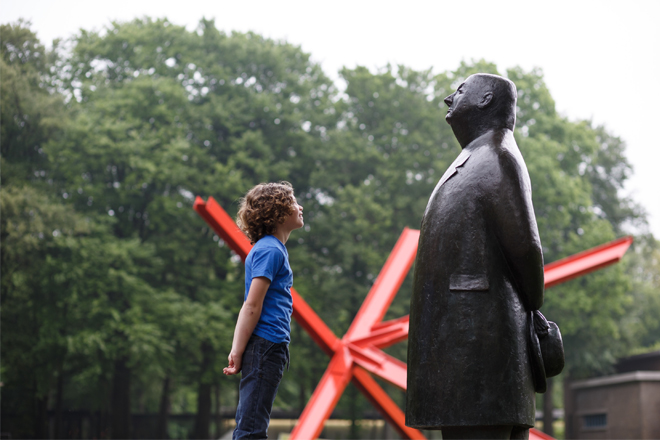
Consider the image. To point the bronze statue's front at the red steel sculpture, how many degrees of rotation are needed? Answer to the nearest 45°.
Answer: approximately 90° to its right

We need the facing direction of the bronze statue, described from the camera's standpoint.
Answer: facing to the left of the viewer

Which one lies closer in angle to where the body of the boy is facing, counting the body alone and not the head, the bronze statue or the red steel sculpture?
the bronze statue

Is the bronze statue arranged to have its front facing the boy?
yes

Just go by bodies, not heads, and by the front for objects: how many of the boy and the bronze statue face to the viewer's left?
1

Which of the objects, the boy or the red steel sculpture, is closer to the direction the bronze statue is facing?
the boy

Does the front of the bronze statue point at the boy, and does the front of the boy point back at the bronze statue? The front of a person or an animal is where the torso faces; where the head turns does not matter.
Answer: yes

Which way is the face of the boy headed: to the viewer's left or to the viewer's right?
to the viewer's right

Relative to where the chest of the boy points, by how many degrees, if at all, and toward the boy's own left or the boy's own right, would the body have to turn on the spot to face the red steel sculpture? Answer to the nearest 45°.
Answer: approximately 90° to the boy's own left

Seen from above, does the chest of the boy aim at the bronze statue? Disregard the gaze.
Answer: yes

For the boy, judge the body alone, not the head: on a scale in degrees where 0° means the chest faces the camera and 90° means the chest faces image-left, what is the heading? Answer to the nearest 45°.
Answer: approximately 270°

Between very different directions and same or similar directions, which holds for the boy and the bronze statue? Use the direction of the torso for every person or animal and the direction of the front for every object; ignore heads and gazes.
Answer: very different directions
